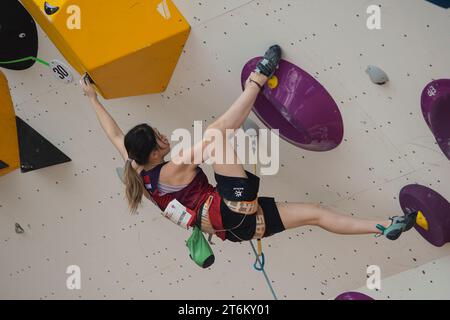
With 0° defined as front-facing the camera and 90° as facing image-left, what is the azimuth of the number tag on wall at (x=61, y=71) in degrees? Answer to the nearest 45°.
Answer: approximately 0°

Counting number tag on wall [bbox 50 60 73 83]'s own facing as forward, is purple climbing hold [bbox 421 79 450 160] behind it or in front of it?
in front

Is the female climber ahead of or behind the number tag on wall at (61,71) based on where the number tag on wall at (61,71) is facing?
ahead

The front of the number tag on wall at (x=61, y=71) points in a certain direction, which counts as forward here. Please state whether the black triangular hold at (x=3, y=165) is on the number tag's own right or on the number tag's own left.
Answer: on the number tag's own right

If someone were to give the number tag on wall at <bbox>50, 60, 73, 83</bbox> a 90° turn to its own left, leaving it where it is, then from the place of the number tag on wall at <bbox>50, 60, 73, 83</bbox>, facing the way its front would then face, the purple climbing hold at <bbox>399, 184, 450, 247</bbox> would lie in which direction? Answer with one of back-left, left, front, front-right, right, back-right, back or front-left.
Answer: front-right

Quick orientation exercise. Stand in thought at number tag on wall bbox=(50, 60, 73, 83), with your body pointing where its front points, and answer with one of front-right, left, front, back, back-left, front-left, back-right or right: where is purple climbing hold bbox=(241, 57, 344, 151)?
front-left
